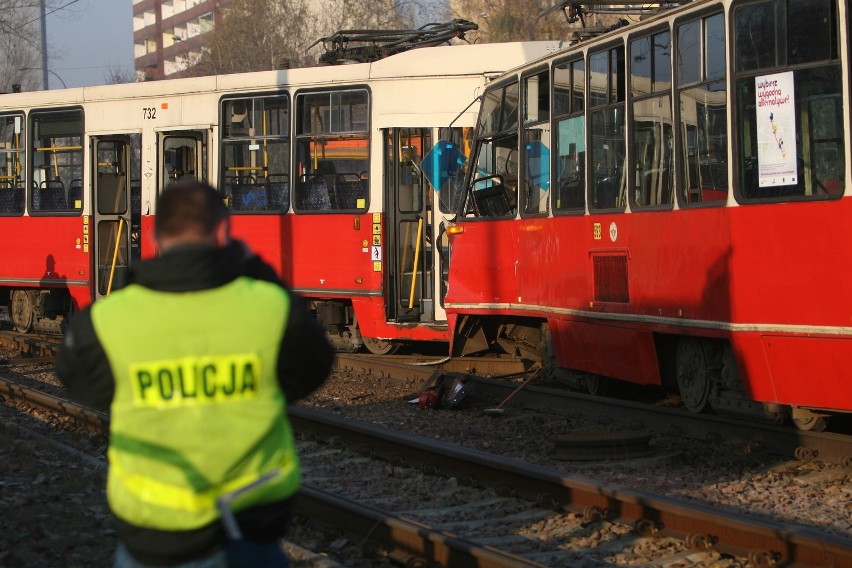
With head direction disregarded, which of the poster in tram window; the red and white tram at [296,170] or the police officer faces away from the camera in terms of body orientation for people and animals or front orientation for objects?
the police officer

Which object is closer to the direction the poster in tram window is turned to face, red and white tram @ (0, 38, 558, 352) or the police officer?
the police officer

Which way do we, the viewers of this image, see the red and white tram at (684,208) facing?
facing away from the viewer and to the left of the viewer

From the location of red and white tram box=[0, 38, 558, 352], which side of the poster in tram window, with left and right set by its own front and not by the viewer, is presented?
right

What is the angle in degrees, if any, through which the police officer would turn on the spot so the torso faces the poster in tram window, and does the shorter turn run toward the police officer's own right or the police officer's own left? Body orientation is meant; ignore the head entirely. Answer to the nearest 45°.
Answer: approximately 45° to the police officer's own right

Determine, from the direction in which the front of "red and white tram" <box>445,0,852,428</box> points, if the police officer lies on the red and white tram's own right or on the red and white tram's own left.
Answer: on the red and white tram's own left

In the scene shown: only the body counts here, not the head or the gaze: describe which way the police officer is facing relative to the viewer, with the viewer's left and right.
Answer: facing away from the viewer

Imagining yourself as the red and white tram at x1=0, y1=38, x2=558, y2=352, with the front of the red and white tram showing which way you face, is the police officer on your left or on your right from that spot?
on your right

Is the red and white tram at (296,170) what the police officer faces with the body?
yes

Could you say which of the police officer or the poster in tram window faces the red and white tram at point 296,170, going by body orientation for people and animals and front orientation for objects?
the police officer

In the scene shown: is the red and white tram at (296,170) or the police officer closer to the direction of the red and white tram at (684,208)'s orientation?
the red and white tram

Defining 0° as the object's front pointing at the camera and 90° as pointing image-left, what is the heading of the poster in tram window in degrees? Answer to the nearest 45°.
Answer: approximately 45°
